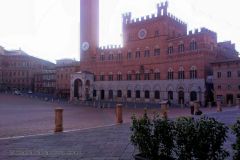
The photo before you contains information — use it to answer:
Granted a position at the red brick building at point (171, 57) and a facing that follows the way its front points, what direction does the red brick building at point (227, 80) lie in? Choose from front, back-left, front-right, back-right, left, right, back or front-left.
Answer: left

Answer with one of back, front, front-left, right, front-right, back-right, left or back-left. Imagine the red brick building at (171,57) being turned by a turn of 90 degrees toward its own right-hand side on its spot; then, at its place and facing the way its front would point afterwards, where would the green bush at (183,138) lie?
back-left

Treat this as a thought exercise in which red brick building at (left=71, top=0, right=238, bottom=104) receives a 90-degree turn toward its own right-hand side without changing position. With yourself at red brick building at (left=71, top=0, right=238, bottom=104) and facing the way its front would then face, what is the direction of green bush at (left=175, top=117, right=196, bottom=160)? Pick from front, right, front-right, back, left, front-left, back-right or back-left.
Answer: back-left

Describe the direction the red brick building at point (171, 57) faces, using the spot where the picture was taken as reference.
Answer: facing the viewer and to the left of the viewer

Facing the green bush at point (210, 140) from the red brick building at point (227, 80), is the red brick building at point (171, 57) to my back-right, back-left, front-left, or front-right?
back-right

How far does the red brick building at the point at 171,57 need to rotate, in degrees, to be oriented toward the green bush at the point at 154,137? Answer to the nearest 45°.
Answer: approximately 45° to its left

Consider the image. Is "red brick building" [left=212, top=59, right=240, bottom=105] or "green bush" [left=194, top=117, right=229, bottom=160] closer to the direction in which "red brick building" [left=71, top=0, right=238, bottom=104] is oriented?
the green bush

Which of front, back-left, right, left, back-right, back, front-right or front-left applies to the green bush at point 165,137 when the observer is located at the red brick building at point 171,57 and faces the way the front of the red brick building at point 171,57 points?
front-left

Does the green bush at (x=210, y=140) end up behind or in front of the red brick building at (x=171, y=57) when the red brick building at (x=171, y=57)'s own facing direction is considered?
in front
